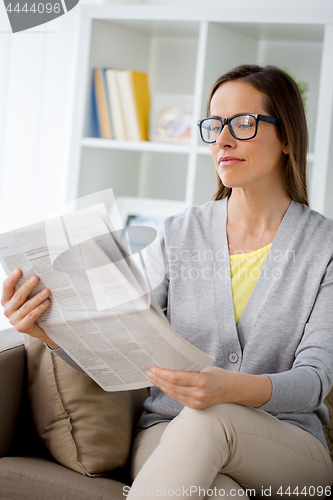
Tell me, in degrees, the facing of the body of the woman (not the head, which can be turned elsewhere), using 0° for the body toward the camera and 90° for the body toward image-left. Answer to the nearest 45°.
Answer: approximately 45°

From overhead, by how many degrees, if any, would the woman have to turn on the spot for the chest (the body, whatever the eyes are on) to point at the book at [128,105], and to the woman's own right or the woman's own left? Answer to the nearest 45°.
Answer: approximately 135° to the woman's own right

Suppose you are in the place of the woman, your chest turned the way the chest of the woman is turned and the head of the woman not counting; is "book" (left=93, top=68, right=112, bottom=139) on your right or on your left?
on your right

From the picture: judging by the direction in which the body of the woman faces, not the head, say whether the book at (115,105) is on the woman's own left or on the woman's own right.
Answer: on the woman's own right

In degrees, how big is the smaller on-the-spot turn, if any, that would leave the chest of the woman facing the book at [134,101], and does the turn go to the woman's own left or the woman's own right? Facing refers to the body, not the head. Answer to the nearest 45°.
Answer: approximately 135° to the woman's own right
